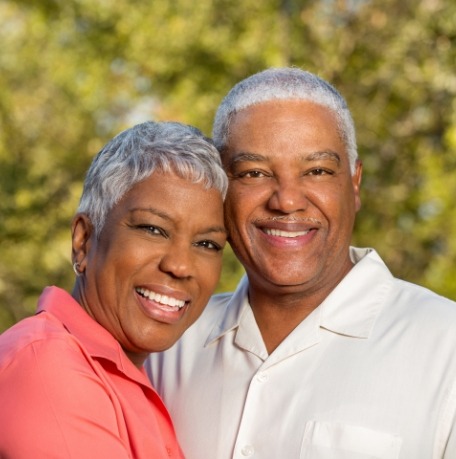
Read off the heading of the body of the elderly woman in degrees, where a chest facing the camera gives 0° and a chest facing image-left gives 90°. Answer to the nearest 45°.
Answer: approximately 315°

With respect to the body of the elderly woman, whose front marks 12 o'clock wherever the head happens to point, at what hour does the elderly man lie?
The elderly man is roughly at 10 o'clock from the elderly woman.
